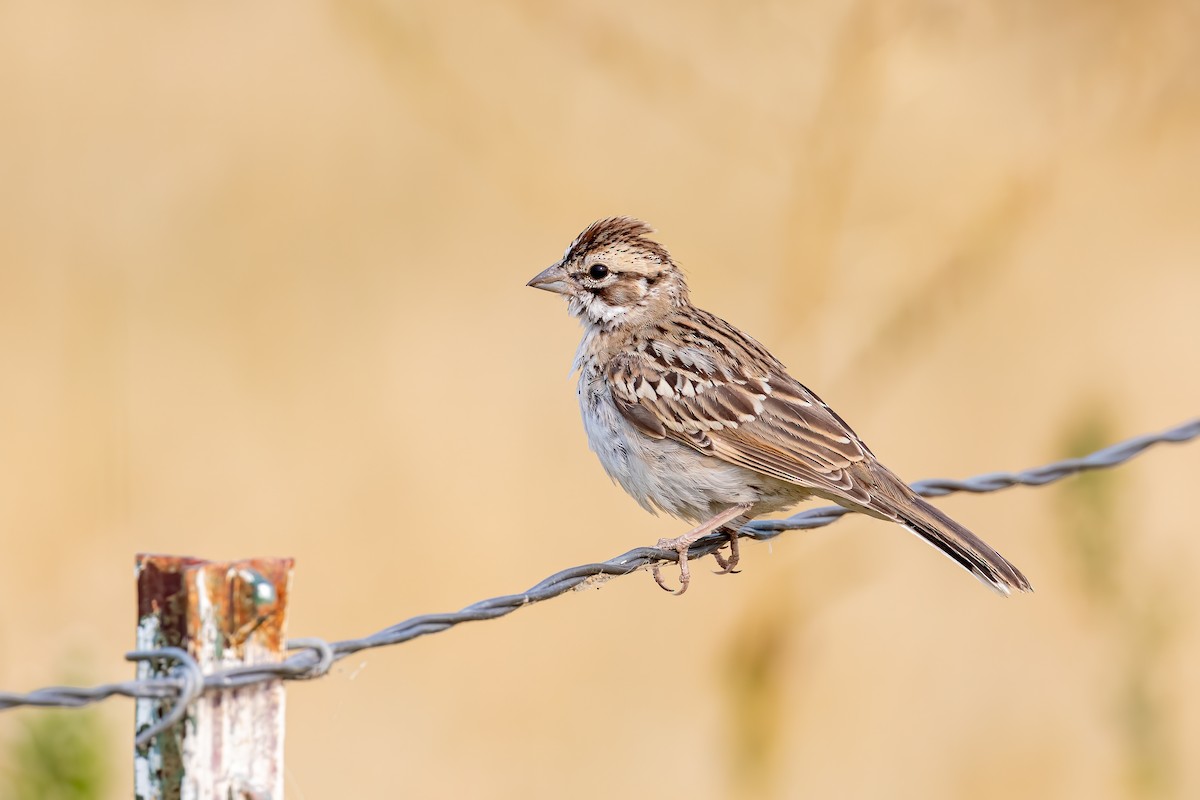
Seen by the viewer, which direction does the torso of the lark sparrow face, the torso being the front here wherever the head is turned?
to the viewer's left

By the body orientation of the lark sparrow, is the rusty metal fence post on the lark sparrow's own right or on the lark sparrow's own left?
on the lark sparrow's own left
